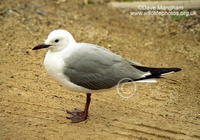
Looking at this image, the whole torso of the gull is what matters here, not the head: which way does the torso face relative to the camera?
to the viewer's left
